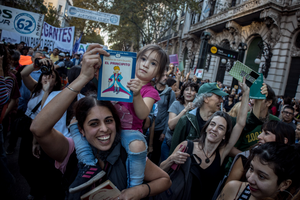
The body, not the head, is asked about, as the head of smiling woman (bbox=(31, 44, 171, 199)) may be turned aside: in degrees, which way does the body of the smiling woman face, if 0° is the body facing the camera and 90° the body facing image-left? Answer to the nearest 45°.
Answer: approximately 0°

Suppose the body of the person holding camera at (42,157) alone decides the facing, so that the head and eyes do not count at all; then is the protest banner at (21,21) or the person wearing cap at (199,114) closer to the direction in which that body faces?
the person wearing cap

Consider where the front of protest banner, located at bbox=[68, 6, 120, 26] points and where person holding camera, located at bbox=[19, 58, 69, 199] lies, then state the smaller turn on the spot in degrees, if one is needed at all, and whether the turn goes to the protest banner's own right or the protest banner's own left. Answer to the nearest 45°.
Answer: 0° — it already faces them

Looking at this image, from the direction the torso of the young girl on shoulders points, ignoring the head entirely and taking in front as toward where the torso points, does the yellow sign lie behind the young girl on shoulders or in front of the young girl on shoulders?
behind

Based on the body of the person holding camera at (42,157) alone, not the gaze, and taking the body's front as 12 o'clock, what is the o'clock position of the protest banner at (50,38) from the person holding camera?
The protest banner is roughly at 6 o'clock from the person holding camera.

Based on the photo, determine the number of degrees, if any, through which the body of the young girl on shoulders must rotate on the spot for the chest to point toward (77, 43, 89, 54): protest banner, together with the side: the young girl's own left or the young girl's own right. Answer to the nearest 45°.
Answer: approximately 135° to the young girl's own right
